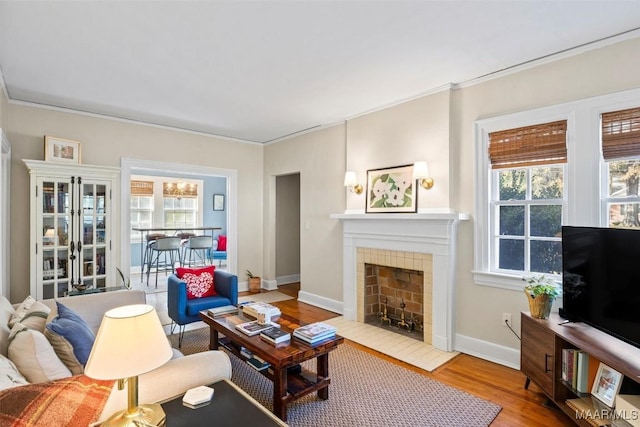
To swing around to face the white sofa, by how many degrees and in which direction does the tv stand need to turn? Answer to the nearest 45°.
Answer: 0° — it already faces it

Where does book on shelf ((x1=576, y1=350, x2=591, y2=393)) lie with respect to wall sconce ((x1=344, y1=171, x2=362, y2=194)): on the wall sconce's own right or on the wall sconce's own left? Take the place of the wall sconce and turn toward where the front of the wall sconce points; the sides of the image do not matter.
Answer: on the wall sconce's own left

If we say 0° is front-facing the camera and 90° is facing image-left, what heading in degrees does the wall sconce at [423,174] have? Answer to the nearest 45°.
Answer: approximately 45°

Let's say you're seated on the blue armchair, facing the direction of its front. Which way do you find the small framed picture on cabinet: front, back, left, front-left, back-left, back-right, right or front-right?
back

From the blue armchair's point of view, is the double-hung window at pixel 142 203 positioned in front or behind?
behind

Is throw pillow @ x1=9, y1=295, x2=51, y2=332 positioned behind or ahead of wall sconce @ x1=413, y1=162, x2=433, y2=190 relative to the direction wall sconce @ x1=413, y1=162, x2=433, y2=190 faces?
ahead

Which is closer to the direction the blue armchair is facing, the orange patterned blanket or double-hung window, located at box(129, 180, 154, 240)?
the orange patterned blanket

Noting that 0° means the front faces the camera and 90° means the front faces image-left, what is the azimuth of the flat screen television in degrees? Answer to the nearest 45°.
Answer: approximately 45°

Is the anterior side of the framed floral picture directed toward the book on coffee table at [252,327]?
yes

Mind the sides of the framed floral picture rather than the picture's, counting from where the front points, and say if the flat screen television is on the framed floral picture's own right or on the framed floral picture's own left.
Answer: on the framed floral picture's own left
